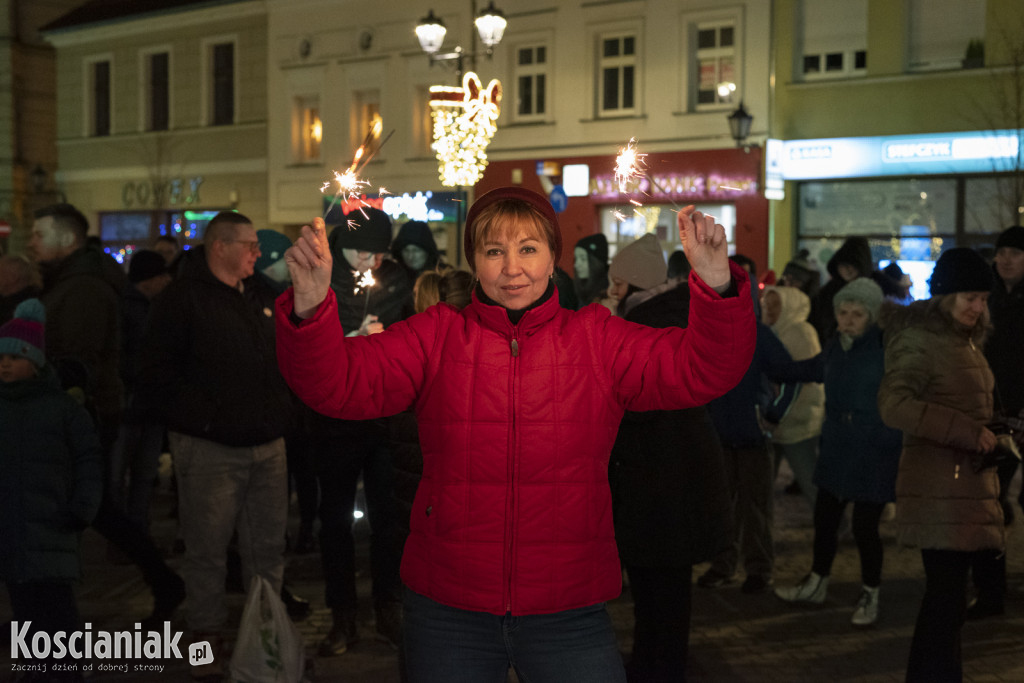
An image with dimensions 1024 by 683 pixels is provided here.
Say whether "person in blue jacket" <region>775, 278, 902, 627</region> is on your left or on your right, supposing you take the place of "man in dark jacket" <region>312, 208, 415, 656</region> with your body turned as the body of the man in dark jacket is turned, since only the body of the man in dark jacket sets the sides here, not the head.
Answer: on your left

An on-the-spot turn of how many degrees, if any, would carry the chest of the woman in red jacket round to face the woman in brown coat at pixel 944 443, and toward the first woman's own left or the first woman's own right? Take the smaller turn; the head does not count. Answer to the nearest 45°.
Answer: approximately 135° to the first woman's own left

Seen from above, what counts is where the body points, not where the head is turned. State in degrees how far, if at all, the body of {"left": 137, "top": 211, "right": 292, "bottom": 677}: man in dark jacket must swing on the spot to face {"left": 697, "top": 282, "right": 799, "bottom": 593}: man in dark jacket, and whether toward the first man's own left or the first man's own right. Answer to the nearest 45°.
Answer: approximately 45° to the first man's own left

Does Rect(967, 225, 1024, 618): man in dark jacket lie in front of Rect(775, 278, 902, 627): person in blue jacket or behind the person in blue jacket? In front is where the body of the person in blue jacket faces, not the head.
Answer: behind

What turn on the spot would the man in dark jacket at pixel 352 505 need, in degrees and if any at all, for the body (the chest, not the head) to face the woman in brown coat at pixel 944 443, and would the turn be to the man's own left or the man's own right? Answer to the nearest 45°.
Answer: approximately 45° to the man's own left

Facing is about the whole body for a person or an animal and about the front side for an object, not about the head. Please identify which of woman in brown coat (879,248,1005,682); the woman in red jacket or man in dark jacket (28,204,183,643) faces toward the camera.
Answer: the woman in red jacket
